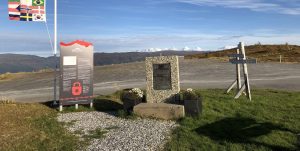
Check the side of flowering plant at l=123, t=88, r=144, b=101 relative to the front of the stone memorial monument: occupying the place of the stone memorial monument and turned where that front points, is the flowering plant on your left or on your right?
on your right

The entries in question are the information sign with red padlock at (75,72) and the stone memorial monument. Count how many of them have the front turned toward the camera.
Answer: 2

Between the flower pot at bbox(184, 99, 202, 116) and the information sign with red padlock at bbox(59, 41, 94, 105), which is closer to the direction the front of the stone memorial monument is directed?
the flower pot

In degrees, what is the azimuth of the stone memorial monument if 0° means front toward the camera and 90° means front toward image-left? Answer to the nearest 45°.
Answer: approximately 0°

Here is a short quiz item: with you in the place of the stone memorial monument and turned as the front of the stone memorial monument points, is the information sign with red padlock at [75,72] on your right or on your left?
on your right

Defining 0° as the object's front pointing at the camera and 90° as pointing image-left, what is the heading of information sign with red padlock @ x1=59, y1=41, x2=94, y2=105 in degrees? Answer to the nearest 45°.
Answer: approximately 0°

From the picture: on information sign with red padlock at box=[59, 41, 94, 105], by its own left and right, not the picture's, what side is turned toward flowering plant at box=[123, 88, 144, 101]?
left

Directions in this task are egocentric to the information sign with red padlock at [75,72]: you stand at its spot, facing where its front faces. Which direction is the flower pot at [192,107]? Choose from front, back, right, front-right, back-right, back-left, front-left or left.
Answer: front-left

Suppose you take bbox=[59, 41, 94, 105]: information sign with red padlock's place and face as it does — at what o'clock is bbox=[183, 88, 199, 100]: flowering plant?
The flowering plant is roughly at 10 o'clock from the information sign with red padlock.

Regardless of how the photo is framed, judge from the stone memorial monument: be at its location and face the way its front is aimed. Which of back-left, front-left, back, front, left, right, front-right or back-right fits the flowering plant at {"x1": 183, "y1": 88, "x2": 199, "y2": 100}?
front-left

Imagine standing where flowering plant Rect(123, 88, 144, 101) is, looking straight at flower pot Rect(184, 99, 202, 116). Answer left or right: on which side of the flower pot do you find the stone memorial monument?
left
